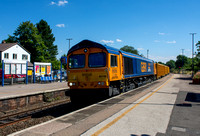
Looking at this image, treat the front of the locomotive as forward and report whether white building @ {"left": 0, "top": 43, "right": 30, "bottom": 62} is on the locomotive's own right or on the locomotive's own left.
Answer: on the locomotive's own right

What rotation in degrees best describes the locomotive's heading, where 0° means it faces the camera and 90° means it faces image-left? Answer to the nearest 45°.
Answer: approximately 45°

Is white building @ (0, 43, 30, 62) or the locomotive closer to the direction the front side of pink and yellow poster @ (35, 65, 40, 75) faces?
the locomotive

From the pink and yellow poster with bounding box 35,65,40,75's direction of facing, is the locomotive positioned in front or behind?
in front

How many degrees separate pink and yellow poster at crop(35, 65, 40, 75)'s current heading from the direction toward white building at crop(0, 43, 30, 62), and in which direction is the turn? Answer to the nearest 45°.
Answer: approximately 180°

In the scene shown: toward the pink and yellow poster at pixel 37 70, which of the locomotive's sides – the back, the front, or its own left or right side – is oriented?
right

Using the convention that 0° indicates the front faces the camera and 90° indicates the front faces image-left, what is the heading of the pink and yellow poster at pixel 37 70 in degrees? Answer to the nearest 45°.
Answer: approximately 0°

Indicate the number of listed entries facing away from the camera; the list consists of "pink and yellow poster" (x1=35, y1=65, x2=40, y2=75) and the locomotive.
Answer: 0
